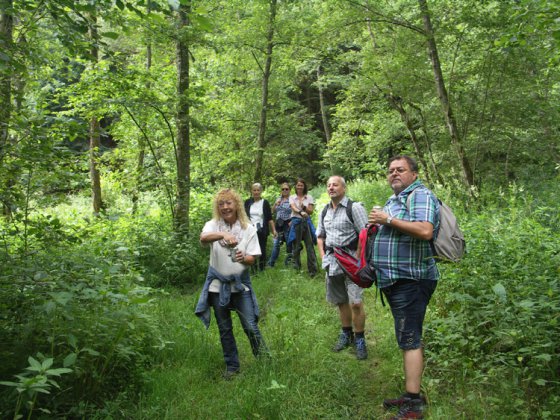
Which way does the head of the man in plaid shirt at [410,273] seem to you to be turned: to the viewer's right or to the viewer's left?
to the viewer's left

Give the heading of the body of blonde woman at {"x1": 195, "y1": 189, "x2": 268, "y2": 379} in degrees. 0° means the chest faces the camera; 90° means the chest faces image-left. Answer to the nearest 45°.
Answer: approximately 0°

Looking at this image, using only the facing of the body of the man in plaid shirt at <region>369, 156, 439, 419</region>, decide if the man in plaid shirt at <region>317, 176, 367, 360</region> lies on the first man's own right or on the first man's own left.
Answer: on the first man's own right

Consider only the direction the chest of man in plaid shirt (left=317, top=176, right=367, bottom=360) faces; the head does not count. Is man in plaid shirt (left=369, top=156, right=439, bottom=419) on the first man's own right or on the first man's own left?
on the first man's own left
